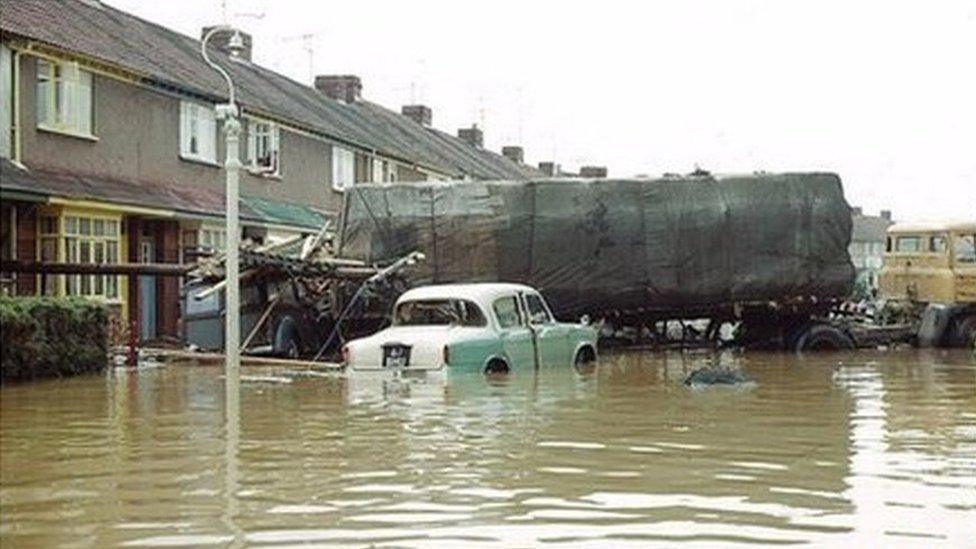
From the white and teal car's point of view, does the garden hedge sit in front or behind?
behind

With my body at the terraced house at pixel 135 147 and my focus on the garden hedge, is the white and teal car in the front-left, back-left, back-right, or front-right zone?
front-left

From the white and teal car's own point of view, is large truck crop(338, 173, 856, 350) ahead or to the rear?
ahead

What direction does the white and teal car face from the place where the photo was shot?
facing away from the viewer and to the right of the viewer

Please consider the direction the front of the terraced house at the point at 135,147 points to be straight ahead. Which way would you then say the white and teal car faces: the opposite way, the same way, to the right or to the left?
to the left

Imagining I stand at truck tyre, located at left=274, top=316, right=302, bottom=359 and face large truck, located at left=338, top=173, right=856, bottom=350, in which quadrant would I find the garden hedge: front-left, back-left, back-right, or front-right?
back-right

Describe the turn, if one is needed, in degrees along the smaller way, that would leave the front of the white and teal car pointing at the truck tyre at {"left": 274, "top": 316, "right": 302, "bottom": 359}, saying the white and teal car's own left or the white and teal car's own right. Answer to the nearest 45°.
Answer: approximately 90° to the white and teal car's own left
